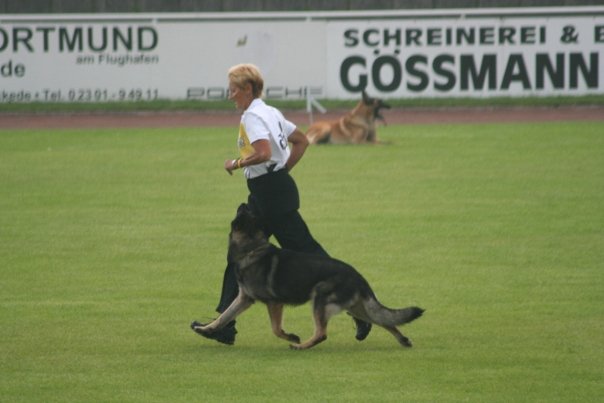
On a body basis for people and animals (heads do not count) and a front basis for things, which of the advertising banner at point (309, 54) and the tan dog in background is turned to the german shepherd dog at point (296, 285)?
the advertising banner

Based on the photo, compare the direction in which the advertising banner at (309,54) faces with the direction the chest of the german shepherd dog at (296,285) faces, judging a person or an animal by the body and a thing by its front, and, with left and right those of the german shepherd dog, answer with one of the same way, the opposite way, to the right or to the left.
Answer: to the left

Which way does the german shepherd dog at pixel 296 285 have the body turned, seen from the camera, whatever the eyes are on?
to the viewer's left

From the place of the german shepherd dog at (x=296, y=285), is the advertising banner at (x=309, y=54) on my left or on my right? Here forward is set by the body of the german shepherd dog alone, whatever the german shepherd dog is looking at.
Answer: on my right

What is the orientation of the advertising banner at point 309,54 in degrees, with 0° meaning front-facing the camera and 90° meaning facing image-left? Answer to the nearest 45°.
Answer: approximately 0°

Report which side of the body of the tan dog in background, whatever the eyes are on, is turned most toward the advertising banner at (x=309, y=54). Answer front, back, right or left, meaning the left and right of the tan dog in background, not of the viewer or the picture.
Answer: left

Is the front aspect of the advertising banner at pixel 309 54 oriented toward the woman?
yes

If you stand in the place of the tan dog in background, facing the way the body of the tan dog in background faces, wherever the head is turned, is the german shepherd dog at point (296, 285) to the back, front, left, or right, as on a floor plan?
right

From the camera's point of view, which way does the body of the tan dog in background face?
to the viewer's right

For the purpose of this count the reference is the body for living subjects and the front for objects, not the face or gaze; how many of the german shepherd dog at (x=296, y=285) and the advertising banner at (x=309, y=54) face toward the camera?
1

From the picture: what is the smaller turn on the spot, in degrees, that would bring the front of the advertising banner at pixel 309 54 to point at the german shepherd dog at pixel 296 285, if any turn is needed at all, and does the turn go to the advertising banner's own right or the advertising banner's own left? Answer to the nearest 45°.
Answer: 0° — it already faces it

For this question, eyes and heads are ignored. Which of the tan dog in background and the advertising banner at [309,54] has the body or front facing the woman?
the advertising banner
